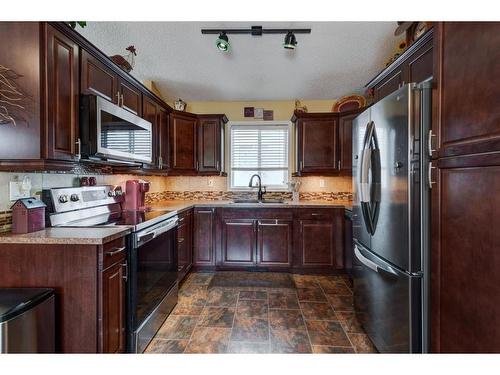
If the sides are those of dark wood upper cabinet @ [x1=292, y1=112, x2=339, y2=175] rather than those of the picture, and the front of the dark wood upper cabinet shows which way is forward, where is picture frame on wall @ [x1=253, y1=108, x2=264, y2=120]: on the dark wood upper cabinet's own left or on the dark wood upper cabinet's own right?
on the dark wood upper cabinet's own right

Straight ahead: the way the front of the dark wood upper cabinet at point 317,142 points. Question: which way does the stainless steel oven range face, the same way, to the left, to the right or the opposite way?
to the left

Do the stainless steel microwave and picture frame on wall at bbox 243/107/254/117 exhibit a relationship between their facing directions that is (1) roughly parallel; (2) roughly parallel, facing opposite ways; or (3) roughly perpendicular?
roughly perpendicular
